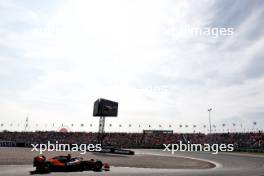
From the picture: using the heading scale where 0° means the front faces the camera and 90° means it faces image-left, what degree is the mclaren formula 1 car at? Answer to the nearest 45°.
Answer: approximately 270°
